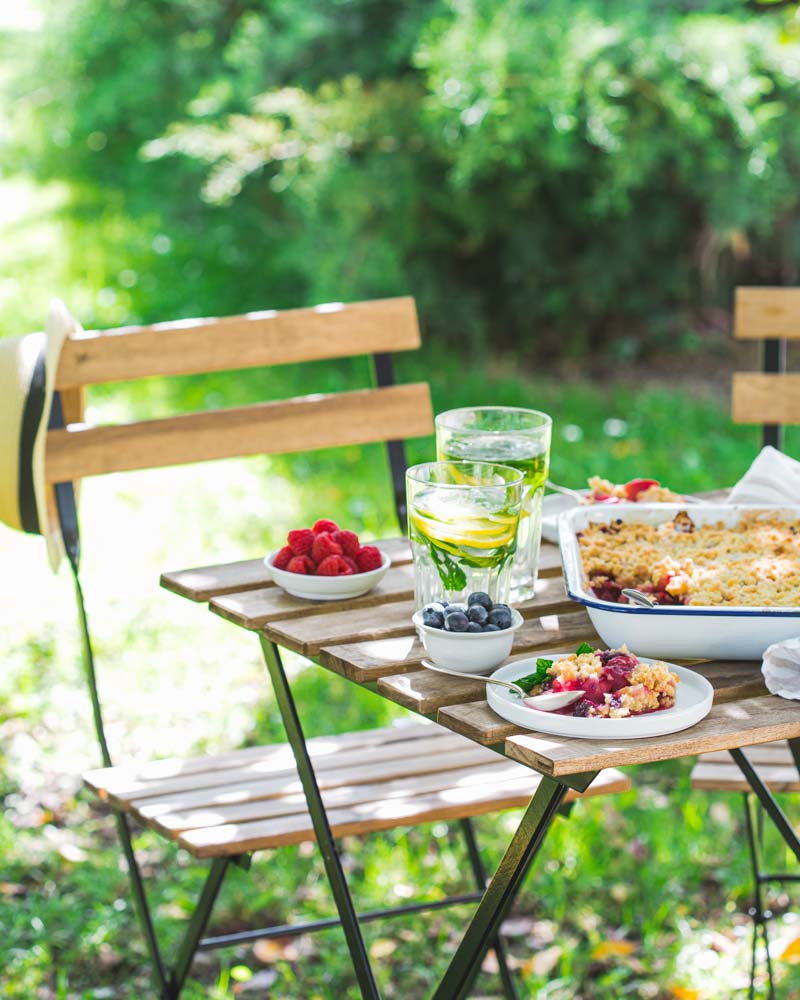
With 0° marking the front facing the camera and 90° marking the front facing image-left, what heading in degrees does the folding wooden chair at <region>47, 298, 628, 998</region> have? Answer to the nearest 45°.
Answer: approximately 315°
